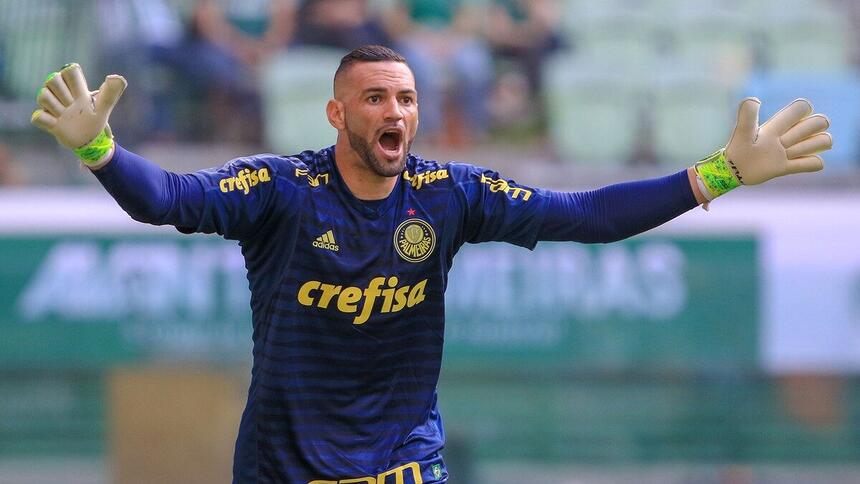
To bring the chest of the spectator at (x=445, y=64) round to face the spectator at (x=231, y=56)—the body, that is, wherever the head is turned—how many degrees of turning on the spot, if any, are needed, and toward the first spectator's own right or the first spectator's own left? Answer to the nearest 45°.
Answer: approximately 90° to the first spectator's own right

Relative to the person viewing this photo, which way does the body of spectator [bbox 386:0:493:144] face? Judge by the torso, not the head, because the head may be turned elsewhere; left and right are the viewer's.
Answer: facing the viewer

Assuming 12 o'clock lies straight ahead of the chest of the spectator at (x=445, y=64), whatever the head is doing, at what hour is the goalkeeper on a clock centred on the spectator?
The goalkeeper is roughly at 12 o'clock from the spectator.

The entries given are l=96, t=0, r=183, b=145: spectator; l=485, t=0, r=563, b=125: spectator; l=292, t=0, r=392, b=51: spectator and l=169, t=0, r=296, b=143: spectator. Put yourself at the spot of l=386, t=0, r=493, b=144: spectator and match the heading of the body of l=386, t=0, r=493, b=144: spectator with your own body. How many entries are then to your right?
3

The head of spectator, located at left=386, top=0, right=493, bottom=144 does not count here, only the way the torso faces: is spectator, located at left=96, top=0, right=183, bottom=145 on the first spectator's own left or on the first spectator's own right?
on the first spectator's own right

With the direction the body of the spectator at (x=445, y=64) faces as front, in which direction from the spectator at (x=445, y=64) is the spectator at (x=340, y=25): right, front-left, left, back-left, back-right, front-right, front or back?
right
